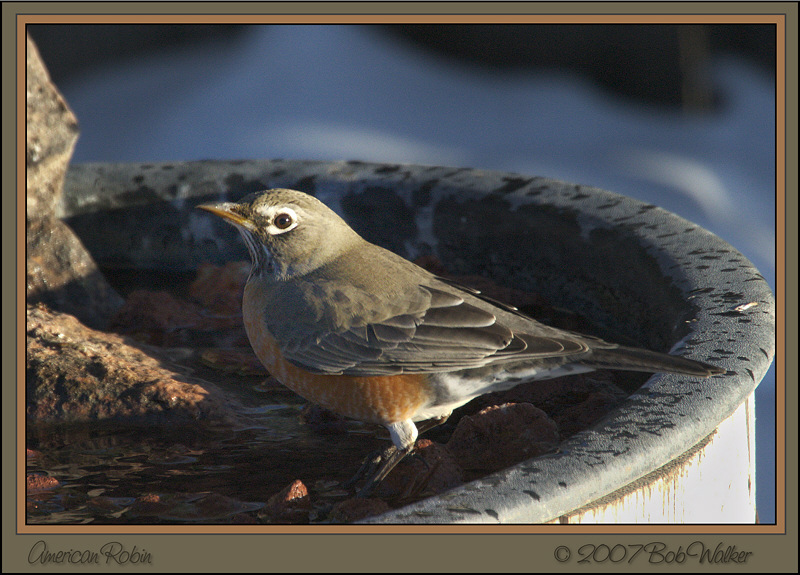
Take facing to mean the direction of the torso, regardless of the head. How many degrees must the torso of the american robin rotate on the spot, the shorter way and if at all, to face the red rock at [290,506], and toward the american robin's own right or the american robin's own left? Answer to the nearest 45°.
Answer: approximately 45° to the american robin's own left

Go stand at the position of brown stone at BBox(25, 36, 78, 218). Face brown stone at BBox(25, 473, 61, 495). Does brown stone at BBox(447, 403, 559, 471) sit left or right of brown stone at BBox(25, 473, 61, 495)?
left

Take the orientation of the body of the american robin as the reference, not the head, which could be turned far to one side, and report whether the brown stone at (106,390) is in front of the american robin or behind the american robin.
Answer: in front

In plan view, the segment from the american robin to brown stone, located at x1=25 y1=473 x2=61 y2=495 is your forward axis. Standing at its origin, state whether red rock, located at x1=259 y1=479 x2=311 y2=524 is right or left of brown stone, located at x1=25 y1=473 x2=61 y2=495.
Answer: left

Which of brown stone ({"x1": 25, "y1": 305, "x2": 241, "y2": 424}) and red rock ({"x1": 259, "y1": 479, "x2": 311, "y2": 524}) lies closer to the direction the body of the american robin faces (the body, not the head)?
the brown stone

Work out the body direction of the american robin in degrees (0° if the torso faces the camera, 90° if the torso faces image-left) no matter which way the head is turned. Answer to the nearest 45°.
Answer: approximately 90°

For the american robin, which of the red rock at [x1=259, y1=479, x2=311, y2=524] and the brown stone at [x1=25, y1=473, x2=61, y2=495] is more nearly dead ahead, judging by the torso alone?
the brown stone

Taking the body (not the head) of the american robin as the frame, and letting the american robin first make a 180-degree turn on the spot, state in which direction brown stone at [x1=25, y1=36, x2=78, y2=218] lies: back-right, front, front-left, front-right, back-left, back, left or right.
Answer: back-left
